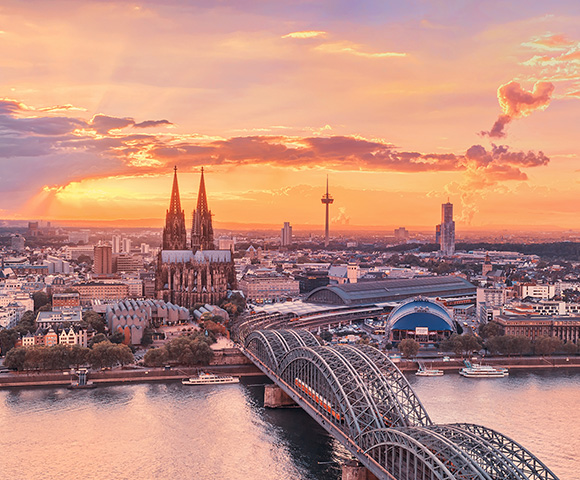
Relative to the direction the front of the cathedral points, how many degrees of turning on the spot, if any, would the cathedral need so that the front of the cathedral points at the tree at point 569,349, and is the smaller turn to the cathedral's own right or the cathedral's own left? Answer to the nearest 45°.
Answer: approximately 135° to the cathedral's own right

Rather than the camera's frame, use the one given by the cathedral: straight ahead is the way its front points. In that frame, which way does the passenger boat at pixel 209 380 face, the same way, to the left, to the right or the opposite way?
to the left

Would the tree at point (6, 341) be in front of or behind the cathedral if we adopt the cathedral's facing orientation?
behind

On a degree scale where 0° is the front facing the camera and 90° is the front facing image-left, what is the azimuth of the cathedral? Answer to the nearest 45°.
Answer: approximately 180°

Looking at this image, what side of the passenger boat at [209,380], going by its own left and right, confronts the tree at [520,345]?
back

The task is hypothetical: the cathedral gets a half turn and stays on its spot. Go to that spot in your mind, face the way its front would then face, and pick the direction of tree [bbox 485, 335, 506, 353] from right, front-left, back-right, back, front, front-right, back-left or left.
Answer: front-left

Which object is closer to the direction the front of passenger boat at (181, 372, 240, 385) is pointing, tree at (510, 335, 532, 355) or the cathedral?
the cathedral

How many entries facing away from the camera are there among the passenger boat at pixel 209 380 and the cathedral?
1

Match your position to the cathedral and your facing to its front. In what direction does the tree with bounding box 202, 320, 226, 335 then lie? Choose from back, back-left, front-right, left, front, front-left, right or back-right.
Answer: back

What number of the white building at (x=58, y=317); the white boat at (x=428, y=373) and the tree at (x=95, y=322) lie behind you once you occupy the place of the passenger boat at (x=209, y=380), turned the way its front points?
1

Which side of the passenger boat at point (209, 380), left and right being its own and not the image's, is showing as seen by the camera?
left

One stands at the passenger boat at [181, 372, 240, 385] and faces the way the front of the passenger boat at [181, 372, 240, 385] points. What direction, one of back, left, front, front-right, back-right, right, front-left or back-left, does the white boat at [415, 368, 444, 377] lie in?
back

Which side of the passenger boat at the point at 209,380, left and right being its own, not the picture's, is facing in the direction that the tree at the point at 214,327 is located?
right
